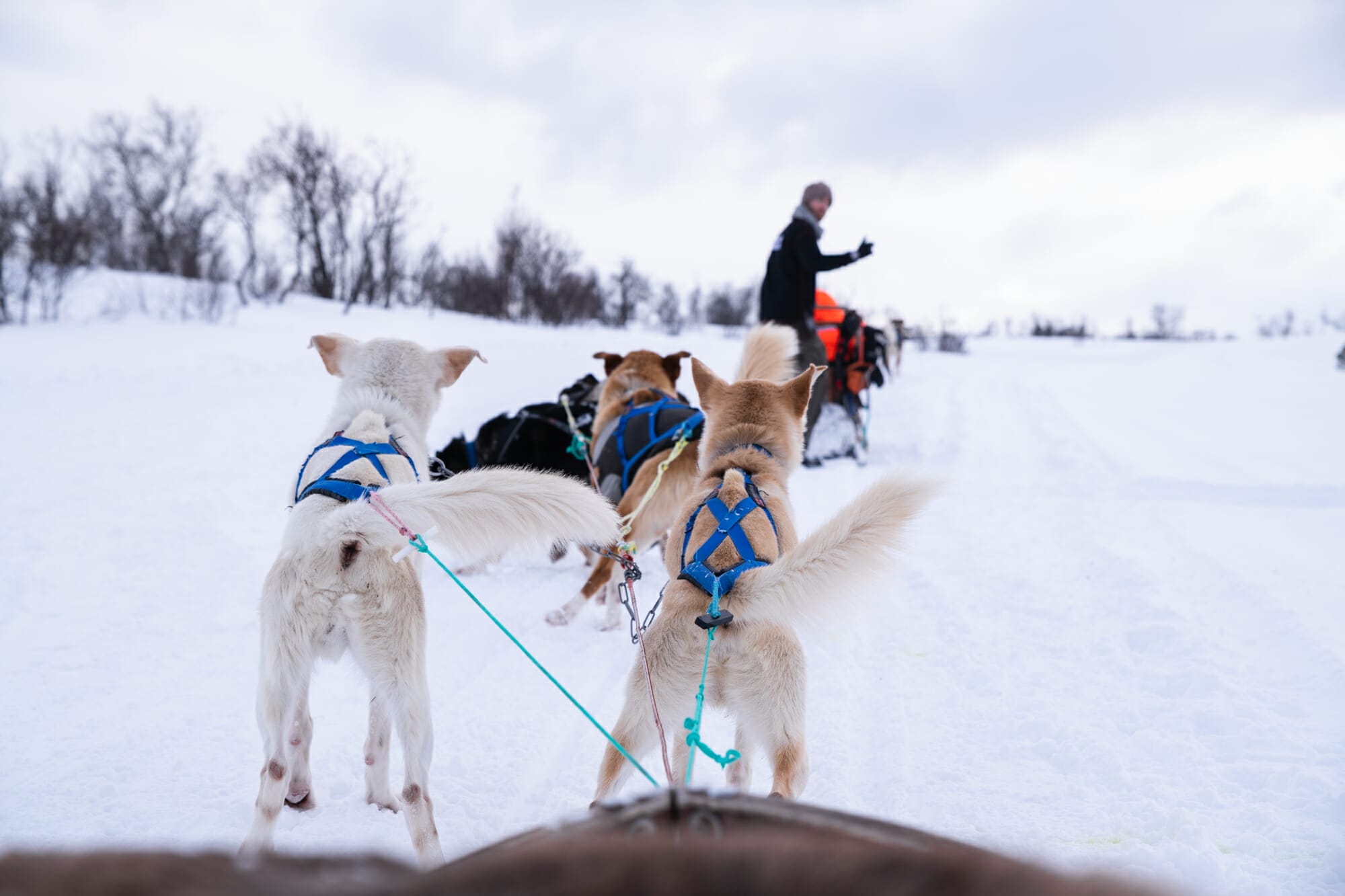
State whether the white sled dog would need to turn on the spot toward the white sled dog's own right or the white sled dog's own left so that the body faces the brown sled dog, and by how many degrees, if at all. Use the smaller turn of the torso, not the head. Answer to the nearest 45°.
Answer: approximately 45° to the white sled dog's own right

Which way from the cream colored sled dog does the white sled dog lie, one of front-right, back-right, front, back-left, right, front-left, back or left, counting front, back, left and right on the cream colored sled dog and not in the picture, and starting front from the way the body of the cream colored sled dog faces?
left

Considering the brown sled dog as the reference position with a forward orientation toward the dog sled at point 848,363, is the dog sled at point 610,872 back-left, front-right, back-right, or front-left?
back-right

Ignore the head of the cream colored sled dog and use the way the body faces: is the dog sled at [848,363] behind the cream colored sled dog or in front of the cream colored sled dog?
in front

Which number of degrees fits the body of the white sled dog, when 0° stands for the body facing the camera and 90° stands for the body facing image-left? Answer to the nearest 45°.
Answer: approximately 180°

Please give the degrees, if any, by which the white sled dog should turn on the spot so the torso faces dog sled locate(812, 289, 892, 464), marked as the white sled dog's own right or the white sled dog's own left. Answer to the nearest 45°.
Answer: approximately 45° to the white sled dog's own right

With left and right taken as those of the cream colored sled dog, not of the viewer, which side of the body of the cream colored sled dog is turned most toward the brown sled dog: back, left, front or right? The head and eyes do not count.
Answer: front

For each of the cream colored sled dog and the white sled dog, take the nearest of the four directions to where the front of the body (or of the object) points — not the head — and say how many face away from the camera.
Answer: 2

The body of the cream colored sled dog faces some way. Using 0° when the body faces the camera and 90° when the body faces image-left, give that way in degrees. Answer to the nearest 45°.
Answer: approximately 180°

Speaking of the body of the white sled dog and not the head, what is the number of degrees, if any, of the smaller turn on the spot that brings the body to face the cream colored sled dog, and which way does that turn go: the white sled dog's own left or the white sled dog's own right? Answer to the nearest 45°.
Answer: approximately 90° to the white sled dog's own right
